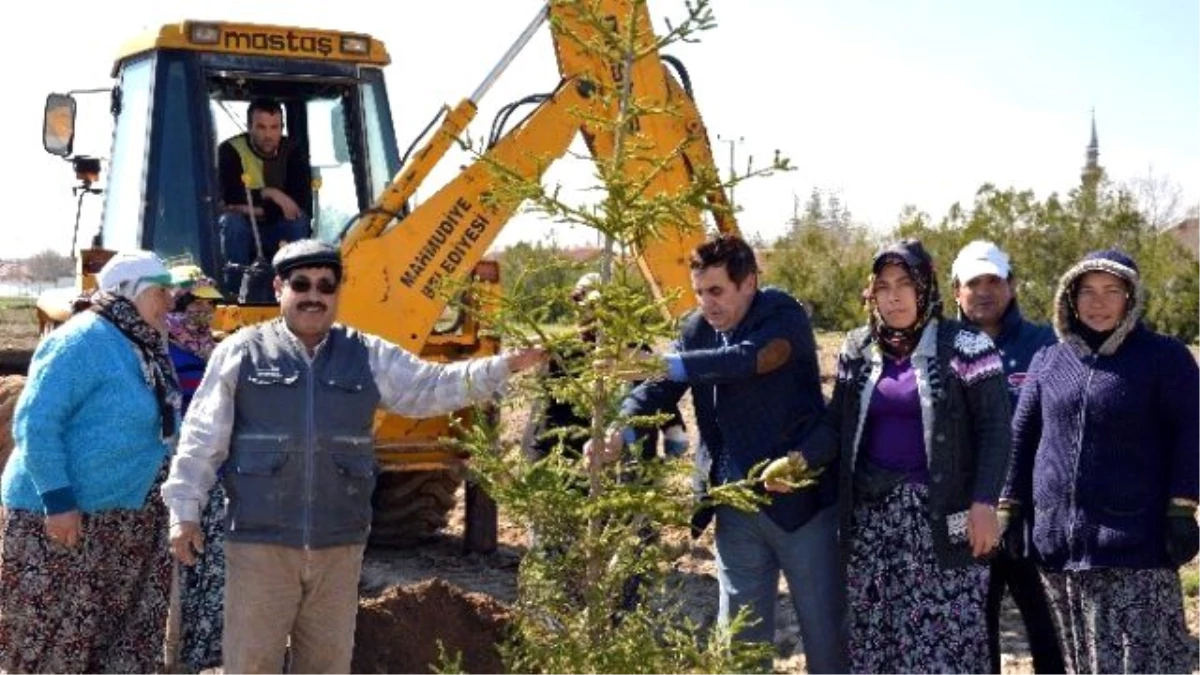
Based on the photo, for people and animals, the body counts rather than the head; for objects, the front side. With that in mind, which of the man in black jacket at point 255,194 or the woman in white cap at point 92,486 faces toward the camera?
the man in black jacket

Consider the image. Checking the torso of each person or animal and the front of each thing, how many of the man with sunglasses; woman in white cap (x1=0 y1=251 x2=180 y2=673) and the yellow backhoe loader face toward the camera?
1

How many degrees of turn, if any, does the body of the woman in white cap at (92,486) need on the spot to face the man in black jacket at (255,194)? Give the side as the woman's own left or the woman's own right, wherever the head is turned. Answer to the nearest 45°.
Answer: approximately 90° to the woman's own left

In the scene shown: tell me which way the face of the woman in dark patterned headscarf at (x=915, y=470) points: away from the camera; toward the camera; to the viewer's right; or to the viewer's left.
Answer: toward the camera

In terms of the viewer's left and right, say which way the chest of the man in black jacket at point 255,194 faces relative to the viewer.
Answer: facing the viewer

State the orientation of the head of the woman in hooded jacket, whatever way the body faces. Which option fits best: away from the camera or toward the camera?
toward the camera

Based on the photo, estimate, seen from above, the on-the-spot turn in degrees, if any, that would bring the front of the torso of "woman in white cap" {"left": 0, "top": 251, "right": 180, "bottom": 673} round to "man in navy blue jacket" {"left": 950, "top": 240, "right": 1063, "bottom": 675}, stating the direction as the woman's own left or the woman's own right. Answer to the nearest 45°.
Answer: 0° — they already face them

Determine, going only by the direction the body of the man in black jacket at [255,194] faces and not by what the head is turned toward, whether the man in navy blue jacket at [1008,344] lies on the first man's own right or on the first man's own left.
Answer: on the first man's own left

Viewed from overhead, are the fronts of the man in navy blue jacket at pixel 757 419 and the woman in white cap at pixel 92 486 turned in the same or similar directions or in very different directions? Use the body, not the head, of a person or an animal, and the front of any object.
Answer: very different directions

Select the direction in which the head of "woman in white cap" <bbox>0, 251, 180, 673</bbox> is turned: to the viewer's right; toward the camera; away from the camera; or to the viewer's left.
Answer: to the viewer's right

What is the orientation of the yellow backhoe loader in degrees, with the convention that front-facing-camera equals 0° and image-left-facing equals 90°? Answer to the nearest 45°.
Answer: approximately 135°

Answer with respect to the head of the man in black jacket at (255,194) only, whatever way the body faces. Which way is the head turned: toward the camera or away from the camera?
toward the camera

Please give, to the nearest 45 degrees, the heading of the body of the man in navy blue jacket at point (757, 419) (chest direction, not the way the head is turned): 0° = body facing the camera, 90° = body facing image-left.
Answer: approximately 45°

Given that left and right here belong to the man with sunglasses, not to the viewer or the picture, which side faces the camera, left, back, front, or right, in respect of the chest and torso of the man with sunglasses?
front

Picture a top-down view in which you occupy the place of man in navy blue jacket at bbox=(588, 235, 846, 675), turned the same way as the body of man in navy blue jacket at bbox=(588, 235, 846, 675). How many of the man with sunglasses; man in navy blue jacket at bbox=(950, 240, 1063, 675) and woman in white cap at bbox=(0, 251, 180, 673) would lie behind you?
1

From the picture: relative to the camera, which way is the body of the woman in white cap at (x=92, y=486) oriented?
to the viewer's right

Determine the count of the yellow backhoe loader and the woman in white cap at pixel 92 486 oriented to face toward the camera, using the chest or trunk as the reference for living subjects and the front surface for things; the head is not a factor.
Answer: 0

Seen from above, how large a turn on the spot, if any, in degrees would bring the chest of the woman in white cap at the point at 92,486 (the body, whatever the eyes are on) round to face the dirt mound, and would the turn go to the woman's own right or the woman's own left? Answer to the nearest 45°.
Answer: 0° — they already face it
